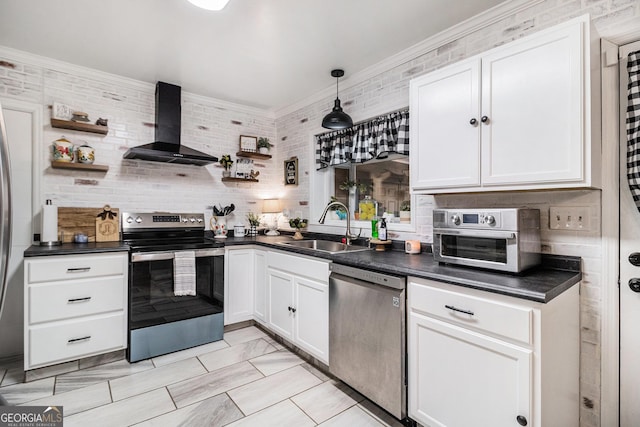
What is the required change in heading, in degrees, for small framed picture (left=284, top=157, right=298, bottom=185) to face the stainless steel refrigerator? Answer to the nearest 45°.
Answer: approximately 45° to its left

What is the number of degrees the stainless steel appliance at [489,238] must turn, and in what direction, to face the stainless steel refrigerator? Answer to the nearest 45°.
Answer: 0° — it already faces it

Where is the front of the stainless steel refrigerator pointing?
to the viewer's right

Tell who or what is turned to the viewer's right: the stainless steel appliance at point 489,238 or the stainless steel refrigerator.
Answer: the stainless steel refrigerator

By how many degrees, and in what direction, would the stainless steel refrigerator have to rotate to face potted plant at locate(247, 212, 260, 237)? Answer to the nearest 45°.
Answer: approximately 45° to its left

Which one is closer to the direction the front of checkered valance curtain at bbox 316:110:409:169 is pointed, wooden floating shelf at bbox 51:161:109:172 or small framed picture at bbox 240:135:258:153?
the wooden floating shelf

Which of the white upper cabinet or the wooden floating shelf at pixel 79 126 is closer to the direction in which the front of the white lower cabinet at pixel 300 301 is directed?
the wooden floating shelf

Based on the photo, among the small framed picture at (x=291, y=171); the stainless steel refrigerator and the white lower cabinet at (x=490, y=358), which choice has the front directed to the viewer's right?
the stainless steel refrigerator

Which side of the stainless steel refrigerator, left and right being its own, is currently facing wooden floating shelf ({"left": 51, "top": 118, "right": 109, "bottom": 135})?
left

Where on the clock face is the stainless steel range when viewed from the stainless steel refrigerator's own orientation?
The stainless steel range is roughly at 10 o'clock from the stainless steel refrigerator.
